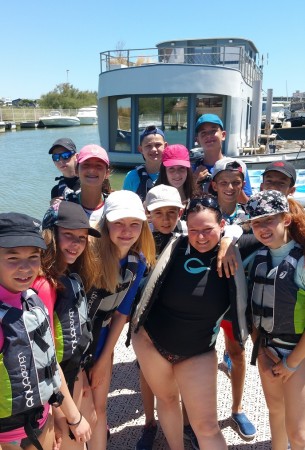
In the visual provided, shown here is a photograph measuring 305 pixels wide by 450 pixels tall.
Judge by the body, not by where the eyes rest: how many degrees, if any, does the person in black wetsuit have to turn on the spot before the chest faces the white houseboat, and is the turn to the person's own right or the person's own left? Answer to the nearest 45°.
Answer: approximately 180°

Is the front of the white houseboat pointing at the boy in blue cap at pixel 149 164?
yes

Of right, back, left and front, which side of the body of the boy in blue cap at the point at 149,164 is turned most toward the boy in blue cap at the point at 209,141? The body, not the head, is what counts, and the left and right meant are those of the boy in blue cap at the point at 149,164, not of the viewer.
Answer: left

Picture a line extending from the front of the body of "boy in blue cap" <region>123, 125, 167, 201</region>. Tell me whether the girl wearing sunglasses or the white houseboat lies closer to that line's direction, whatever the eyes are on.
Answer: the girl wearing sunglasses

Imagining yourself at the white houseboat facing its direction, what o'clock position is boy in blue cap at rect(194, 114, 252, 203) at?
The boy in blue cap is roughly at 12 o'clock from the white houseboat.

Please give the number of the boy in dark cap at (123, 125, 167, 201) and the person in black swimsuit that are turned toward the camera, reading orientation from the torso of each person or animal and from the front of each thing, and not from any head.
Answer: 2

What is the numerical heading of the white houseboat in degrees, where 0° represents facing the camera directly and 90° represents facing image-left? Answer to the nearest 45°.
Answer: approximately 0°

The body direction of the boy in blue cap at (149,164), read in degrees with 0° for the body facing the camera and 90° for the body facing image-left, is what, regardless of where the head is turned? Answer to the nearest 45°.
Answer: approximately 0°
